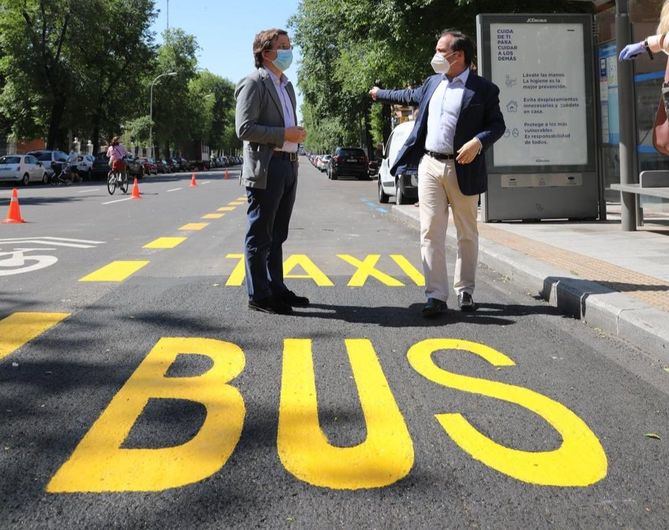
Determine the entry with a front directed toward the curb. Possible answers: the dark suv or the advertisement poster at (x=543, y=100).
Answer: the advertisement poster

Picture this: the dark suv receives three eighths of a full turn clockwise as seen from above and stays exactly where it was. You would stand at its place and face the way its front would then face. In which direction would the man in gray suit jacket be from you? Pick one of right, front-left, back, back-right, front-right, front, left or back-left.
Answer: front-right

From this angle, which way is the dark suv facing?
away from the camera

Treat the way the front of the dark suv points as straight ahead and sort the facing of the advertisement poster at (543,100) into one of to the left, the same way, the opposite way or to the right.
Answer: the opposite way

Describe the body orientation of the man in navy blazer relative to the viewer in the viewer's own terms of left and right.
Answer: facing the viewer and to the left of the viewer

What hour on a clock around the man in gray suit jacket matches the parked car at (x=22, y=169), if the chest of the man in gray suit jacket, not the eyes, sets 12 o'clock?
The parked car is roughly at 7 o'clock from the man in gray suit jacket.

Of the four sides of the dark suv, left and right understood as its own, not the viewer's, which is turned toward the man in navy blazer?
back

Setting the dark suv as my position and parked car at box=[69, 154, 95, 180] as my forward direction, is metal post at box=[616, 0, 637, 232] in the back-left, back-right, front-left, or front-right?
back-left

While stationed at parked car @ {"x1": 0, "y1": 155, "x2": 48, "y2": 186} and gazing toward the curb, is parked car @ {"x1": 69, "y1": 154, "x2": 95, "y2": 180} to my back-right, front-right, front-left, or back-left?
back-left

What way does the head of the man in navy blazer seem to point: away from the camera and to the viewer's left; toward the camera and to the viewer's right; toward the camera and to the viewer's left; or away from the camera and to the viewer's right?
toward the camera and to the viewer's left

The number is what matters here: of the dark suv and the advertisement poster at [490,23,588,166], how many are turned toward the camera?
1
